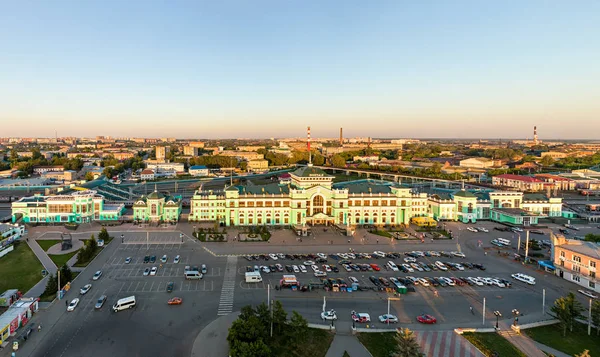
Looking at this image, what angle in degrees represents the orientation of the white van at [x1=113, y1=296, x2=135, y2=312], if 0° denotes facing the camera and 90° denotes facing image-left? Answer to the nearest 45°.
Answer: approximately 45°

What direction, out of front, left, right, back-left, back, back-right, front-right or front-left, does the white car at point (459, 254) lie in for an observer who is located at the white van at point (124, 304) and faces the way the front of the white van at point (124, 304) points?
back-left

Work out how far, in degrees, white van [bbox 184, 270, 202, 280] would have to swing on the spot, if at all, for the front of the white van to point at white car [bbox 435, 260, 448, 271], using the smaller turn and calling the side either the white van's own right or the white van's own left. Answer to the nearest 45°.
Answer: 0° — it already faces it

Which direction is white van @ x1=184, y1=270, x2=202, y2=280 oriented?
to the viewer's right

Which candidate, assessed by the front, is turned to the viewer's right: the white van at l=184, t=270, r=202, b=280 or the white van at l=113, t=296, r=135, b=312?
the white van at l=184, t=270, r=202, b=280

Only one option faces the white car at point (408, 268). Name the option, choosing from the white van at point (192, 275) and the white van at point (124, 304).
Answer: the white van at point (192, 275)

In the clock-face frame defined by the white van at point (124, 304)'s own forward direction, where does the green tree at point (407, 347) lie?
The green tree is roughly at 9 o'clock from the white van.

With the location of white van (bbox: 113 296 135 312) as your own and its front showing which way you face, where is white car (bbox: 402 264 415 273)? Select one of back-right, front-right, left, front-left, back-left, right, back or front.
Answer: back-left

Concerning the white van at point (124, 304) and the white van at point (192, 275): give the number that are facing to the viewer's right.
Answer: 1
